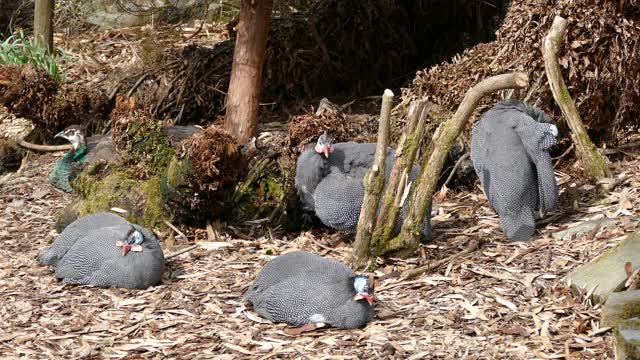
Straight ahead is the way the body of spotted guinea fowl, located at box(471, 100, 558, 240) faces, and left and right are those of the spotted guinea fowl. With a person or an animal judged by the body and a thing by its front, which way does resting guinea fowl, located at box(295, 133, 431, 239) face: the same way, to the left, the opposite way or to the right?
to the left

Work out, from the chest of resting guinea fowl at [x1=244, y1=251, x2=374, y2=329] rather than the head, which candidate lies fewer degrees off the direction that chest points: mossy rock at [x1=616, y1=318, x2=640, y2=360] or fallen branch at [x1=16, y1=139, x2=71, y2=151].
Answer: the mossy rock

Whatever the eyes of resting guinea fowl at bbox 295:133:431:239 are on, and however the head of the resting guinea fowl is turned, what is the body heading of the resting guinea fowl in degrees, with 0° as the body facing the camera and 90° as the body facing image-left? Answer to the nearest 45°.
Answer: approximately 90°

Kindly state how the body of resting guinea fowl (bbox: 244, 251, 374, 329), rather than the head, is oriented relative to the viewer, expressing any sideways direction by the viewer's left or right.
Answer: facing to the right of the viewer

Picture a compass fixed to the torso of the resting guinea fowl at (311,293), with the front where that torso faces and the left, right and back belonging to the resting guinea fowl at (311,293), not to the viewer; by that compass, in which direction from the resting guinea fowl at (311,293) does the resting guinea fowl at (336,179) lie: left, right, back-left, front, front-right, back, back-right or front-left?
left

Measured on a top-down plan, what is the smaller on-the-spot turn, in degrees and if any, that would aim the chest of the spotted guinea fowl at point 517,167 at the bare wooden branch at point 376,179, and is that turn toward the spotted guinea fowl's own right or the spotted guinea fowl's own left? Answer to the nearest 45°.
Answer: approximately 135° to the spotted guinea fowl's own left

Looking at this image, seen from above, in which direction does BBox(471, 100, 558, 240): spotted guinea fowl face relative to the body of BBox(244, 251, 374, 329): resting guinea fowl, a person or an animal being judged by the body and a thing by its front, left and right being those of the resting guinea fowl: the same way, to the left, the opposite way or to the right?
to the left

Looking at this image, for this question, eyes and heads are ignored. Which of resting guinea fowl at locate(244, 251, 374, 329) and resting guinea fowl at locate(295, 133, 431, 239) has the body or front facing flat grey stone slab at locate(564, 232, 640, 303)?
resting guinea fowl at locate(244, 251, 374, 329)

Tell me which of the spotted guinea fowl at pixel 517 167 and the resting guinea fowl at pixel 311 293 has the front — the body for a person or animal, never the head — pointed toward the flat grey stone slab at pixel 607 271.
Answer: the resting guinea fowl

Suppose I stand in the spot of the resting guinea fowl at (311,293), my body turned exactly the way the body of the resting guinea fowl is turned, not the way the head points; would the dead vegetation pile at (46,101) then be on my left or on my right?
on my left

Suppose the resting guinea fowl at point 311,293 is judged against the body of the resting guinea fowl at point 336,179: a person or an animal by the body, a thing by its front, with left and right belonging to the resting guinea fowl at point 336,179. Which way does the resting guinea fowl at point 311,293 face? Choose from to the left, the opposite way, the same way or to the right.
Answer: the opposite way

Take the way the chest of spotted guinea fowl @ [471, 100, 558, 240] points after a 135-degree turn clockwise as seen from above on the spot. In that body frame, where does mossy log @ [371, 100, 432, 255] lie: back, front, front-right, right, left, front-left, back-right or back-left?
right

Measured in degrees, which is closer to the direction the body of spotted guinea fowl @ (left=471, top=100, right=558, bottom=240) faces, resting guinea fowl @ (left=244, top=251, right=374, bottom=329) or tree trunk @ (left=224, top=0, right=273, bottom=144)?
the tree trunk

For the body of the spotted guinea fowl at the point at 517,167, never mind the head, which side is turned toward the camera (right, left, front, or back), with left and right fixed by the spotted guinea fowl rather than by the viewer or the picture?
back

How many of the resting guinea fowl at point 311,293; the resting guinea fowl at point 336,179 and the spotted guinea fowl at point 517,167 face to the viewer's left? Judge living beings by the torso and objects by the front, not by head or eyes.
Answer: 1

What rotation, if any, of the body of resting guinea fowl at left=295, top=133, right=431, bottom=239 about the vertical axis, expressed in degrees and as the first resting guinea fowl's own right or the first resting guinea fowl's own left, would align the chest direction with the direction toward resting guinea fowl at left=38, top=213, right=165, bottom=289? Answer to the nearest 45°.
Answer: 0° — it already faces it

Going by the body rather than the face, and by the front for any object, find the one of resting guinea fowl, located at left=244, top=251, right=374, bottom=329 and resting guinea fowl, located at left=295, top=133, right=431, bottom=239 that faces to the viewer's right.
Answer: resting guinea fowl, located at left=244, top=251, right=374, bottom=329

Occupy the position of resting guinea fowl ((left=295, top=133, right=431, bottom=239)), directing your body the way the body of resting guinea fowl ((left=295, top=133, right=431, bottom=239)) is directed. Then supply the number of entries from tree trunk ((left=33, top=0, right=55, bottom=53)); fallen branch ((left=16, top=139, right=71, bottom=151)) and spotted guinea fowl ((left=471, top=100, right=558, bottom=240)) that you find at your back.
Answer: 1
